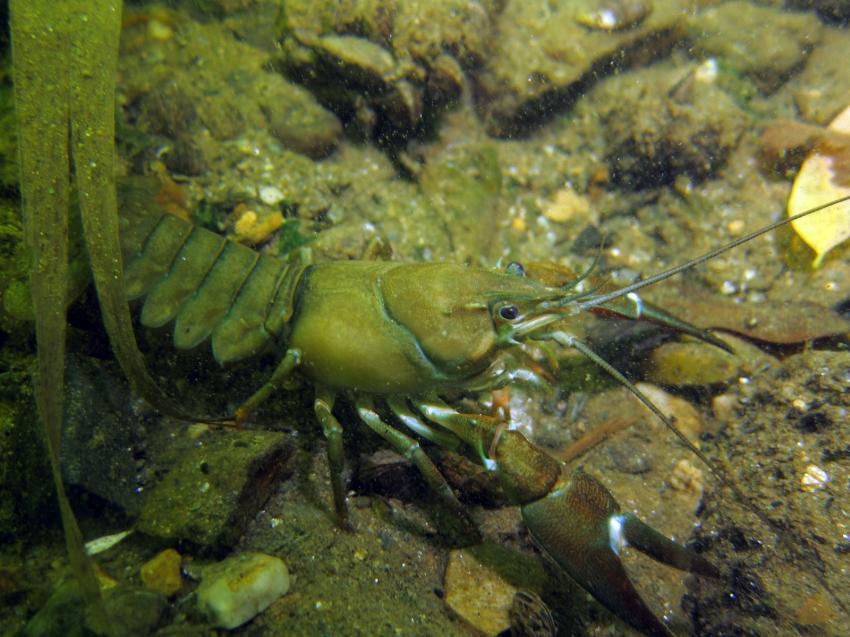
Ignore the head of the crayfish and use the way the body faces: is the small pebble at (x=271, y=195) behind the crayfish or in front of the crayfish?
behind

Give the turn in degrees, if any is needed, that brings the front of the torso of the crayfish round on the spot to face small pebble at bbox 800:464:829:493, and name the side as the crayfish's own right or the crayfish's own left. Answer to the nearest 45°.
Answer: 0° — it already faces it

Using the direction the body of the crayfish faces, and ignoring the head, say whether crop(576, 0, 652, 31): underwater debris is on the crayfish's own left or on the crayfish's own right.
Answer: on the crayfish's own left

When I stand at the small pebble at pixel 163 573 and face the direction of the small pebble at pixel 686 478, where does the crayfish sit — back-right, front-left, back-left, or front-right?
front-left

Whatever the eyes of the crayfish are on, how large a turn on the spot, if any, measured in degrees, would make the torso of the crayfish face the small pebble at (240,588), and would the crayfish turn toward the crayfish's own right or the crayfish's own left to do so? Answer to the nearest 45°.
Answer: approximately 90° to the crayfish's own right

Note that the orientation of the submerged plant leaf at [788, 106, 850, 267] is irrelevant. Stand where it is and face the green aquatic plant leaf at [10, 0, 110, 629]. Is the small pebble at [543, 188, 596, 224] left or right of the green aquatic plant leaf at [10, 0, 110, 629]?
right

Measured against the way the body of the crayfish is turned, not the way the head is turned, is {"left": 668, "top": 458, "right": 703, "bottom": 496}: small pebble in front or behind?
in front

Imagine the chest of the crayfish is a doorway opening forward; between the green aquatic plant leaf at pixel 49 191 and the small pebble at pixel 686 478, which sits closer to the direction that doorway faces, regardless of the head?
the small pebble

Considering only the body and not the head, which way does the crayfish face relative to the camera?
to the viewer's right

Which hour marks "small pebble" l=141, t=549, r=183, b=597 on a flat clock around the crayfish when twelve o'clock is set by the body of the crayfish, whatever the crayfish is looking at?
The small pebble is roughly at 3 o'clock from the crayfish.
